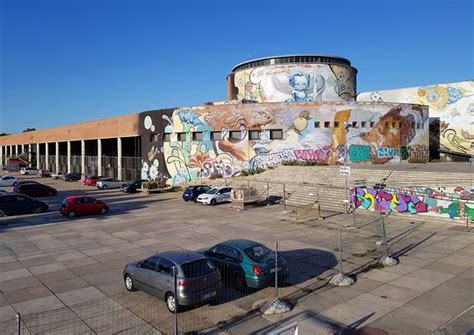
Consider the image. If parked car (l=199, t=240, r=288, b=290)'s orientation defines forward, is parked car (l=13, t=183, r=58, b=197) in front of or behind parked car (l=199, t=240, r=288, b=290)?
in front

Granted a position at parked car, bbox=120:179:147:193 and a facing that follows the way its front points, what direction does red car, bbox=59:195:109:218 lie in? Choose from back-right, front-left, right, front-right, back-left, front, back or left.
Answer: front-left

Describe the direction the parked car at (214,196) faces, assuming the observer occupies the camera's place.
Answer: facing the viewer and to the left of the viewer

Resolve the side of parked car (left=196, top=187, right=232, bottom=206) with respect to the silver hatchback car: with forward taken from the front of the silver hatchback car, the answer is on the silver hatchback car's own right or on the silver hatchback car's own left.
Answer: on the silver hatchback car's own right

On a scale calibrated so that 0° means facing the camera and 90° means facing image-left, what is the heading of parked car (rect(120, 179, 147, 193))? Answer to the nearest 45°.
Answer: approximately 45°

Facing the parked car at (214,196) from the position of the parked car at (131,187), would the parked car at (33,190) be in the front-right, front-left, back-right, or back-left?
back-right

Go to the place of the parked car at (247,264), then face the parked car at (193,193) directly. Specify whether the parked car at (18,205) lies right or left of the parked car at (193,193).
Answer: left

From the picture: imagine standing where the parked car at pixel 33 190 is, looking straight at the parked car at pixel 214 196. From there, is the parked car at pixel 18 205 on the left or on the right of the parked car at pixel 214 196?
right

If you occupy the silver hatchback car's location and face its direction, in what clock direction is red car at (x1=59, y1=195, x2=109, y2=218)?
The red car is roughly at 1 o'clock from the silver hatchback car.
